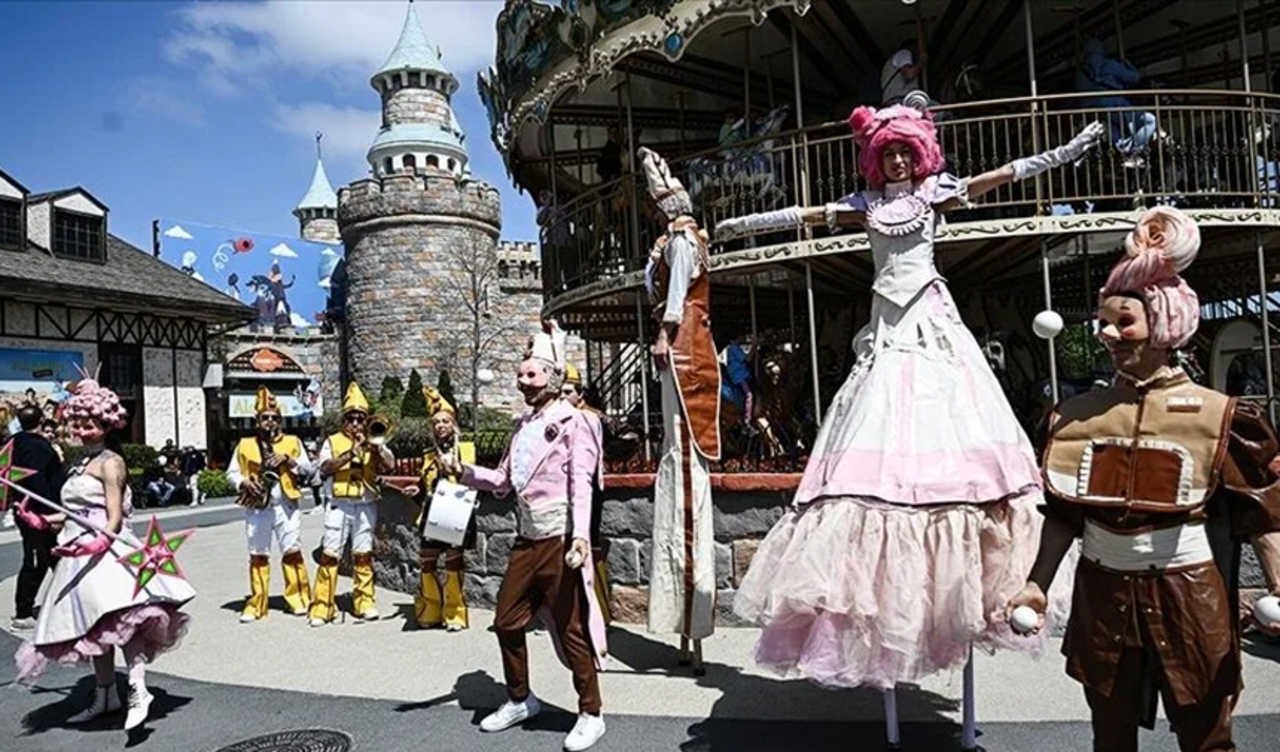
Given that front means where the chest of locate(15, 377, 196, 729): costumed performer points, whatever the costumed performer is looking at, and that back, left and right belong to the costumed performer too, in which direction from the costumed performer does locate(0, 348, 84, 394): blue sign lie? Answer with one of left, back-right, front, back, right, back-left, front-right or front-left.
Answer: back-right

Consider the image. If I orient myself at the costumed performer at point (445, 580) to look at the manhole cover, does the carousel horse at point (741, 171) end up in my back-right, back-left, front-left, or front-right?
back-left

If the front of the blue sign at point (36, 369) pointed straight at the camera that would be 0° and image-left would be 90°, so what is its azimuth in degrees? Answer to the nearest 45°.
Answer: approximately 0°

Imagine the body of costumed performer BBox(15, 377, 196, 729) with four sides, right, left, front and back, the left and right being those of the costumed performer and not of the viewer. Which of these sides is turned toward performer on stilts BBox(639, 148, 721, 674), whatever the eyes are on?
left

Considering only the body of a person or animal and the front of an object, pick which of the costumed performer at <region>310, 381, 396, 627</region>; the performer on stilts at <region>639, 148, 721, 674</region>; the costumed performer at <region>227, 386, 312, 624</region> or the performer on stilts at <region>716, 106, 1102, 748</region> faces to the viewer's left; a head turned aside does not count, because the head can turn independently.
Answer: the performer on stilts at <region>639, 148, 721, 674</region>

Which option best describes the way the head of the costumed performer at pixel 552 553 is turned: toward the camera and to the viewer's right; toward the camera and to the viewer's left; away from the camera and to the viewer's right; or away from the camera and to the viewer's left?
toward the camera and to the viewer's left

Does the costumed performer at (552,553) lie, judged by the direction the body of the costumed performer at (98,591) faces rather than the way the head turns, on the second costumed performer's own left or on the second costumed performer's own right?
on the second costumed performer's own left

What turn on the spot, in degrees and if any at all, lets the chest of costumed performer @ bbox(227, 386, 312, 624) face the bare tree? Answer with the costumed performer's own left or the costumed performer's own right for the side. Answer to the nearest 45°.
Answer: approximately 180°

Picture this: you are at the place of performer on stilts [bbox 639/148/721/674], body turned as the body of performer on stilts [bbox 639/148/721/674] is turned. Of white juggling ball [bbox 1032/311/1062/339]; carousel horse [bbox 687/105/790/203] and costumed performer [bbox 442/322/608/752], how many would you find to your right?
1
